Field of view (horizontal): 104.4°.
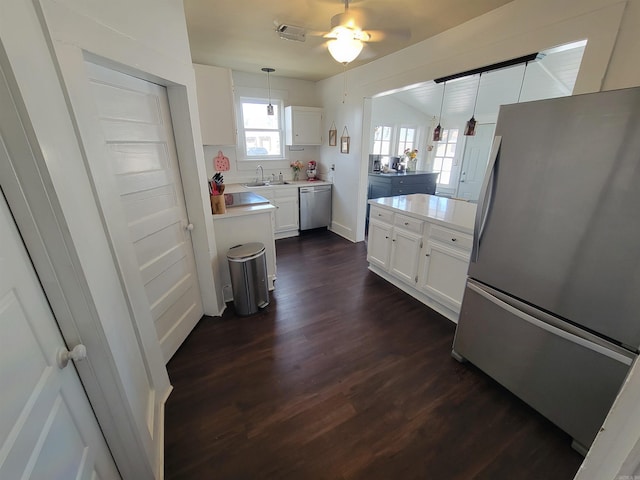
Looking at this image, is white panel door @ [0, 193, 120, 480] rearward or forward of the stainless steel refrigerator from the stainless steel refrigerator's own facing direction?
forward

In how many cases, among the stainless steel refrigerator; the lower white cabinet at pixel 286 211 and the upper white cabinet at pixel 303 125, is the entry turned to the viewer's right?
0

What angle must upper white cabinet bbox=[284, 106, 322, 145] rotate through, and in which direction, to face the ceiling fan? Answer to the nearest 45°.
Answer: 0° — it already faces it

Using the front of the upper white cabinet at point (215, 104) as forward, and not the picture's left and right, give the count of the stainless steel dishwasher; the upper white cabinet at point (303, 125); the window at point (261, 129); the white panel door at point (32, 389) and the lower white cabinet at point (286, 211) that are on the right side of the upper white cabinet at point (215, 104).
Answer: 1

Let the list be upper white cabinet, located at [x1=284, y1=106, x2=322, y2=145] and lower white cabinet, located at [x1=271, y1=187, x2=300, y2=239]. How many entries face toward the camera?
2

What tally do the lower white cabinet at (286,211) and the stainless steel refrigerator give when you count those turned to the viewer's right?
0

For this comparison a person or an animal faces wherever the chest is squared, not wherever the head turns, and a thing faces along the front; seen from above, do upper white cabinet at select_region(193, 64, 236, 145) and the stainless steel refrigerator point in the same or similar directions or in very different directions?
very different directions

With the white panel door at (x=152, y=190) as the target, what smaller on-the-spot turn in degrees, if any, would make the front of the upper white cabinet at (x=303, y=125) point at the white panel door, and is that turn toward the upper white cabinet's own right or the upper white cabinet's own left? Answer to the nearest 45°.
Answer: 0° — it already faces it

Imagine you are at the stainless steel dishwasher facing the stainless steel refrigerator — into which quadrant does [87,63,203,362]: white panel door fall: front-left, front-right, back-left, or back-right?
front-right

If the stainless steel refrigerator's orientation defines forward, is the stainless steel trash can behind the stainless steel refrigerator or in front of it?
in front

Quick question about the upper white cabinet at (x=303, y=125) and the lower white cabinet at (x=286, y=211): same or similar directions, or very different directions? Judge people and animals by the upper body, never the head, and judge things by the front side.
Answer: same or similar directions

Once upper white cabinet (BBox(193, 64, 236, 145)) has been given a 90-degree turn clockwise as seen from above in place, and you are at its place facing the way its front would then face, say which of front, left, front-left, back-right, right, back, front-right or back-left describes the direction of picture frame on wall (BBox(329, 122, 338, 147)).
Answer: back-left

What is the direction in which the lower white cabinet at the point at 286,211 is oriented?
toward the camera

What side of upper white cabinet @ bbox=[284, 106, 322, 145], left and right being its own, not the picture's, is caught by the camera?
front
